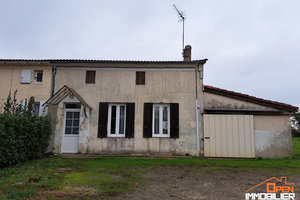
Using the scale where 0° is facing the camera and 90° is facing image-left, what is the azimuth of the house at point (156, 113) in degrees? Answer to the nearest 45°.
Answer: approximately 0°

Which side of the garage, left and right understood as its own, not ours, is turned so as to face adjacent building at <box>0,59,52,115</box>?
right

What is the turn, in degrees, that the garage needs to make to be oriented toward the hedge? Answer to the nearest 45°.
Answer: approximately 45° to its right

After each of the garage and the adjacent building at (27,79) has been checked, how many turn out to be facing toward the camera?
2

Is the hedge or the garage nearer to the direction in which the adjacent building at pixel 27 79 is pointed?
the hedge

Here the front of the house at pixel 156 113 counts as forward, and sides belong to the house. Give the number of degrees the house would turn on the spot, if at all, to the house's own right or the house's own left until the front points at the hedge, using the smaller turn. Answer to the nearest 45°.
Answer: approximately 45° to the house's own right

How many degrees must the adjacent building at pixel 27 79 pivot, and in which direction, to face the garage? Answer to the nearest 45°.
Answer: approximately 45° to its left

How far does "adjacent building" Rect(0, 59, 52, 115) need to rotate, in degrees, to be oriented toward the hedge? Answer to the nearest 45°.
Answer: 0° — it already faces it
